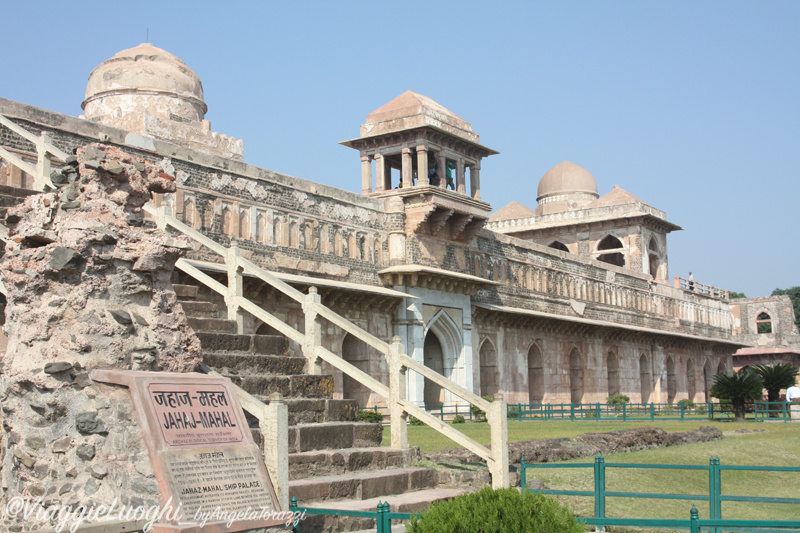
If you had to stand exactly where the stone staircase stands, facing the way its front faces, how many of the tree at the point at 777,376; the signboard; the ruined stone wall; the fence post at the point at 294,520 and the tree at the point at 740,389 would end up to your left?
2

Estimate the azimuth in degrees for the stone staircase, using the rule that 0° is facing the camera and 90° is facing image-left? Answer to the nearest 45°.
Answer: approximately 315°

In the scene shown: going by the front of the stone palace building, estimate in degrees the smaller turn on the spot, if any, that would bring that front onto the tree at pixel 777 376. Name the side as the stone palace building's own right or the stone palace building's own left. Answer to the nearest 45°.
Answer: approximately 45° to the stone palace building's own left

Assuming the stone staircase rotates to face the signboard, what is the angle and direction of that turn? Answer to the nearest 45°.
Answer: approximately 45° to its right

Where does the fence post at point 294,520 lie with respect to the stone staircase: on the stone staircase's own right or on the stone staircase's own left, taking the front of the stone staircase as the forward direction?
on the stone staircase's own right
